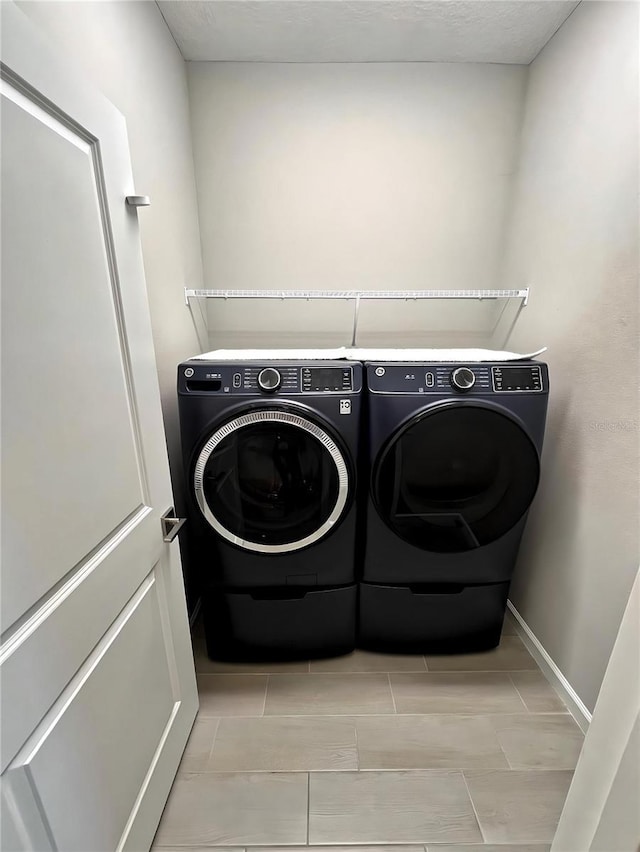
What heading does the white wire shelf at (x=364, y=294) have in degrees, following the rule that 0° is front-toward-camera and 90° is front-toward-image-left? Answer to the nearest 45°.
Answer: approximately 0°

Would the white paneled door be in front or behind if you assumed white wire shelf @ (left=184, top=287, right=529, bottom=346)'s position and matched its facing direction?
in front
